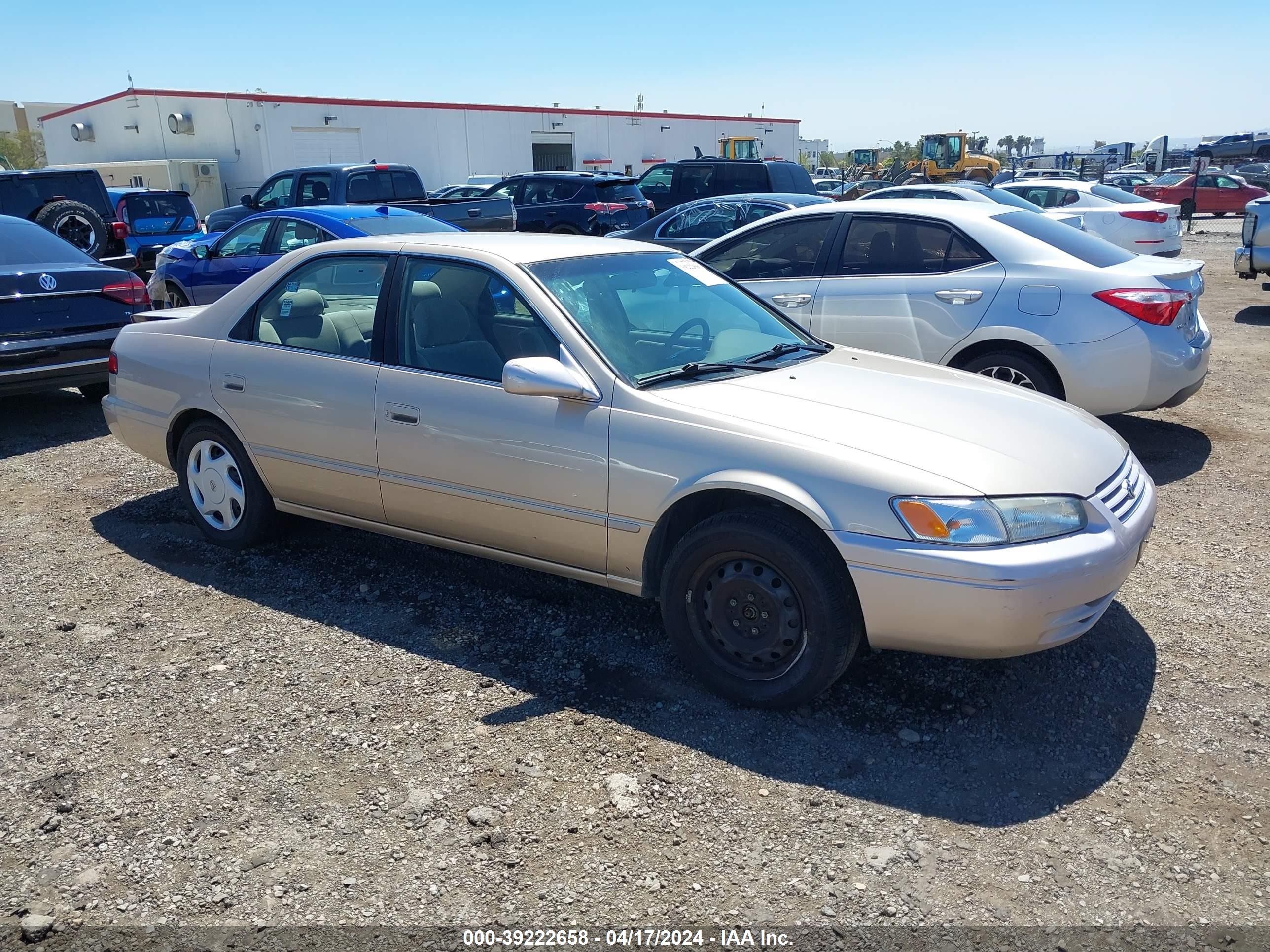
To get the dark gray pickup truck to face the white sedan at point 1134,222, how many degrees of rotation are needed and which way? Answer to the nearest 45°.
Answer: approximately 135° to its right

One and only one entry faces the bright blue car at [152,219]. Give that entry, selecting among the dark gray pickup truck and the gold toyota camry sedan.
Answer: the dark gray pickup truck

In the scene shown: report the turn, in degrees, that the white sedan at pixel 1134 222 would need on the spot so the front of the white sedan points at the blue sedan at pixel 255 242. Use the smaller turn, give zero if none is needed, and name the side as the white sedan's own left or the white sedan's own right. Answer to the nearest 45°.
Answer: approximately 90° to the white sedan's own left

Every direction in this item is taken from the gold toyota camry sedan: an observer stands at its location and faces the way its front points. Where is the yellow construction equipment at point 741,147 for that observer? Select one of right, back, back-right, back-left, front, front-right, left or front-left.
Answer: back-left

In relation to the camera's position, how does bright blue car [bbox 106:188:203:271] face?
facing away from the viewer and to the left of the viewer

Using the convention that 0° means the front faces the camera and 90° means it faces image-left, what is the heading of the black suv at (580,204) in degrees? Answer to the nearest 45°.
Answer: approximately 135°

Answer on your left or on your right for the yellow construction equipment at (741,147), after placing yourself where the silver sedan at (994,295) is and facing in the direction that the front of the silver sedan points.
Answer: on your right

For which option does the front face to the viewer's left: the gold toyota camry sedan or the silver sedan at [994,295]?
the silver sedan

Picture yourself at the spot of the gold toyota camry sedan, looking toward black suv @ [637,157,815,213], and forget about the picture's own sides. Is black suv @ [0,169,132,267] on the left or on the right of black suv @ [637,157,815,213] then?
left

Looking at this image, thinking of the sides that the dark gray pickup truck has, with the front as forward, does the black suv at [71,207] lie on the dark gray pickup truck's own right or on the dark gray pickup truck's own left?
on the dark gray pickup truck's own left

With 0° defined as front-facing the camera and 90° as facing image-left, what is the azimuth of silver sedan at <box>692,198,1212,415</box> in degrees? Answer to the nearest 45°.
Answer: approximately 90°

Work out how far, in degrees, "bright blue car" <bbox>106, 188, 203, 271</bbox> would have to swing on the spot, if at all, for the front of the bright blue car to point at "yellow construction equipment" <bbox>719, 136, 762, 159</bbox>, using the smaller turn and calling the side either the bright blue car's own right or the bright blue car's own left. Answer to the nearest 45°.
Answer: approximately 90° to the bright blue car's own right

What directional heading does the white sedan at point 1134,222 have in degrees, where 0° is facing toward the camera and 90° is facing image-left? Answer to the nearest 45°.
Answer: approximately 135°

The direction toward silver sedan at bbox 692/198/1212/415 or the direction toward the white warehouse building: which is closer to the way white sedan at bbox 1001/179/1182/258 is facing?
the white warehouse building

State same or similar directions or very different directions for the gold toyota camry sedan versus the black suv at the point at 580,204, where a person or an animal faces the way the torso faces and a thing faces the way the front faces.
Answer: very different directions

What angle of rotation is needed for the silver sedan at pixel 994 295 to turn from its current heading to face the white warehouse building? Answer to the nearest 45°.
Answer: approximately 45° to its right
